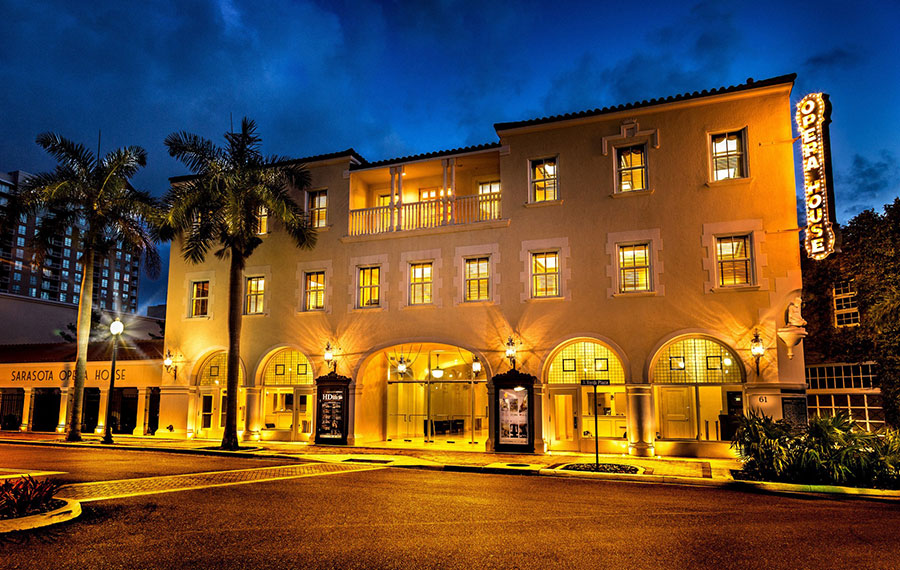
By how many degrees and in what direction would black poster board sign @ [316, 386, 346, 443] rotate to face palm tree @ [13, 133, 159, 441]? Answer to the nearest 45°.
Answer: approximately 90° to its right

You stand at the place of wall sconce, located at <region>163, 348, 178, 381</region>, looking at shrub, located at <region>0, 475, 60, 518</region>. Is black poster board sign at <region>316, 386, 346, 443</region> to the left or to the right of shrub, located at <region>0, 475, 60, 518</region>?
left

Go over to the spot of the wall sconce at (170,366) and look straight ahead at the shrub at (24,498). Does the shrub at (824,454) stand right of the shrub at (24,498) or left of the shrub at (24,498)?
left

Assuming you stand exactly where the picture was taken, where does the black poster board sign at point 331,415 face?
facing the viewer

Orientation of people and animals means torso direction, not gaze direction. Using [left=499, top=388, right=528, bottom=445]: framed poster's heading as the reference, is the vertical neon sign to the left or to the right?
on its left

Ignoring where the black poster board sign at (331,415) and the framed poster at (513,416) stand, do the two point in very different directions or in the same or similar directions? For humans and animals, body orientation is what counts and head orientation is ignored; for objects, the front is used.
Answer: same or similar directions

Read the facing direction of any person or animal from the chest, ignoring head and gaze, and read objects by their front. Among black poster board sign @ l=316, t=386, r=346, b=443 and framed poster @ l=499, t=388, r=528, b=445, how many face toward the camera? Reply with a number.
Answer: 2

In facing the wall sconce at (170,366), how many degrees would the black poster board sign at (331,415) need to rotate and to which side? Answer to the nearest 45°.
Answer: approximately 135° to its right

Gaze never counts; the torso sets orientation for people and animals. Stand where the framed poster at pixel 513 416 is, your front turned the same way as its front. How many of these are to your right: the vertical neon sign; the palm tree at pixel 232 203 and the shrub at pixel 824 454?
1

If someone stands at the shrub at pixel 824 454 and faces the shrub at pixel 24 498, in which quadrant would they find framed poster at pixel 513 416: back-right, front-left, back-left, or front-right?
front-right

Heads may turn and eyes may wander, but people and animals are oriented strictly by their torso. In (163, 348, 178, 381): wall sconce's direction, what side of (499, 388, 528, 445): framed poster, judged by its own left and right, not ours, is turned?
right

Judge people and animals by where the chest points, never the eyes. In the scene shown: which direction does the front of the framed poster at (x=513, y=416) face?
toward the camera

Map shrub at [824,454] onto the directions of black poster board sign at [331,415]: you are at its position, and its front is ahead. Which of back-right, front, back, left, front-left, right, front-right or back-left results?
front-left
